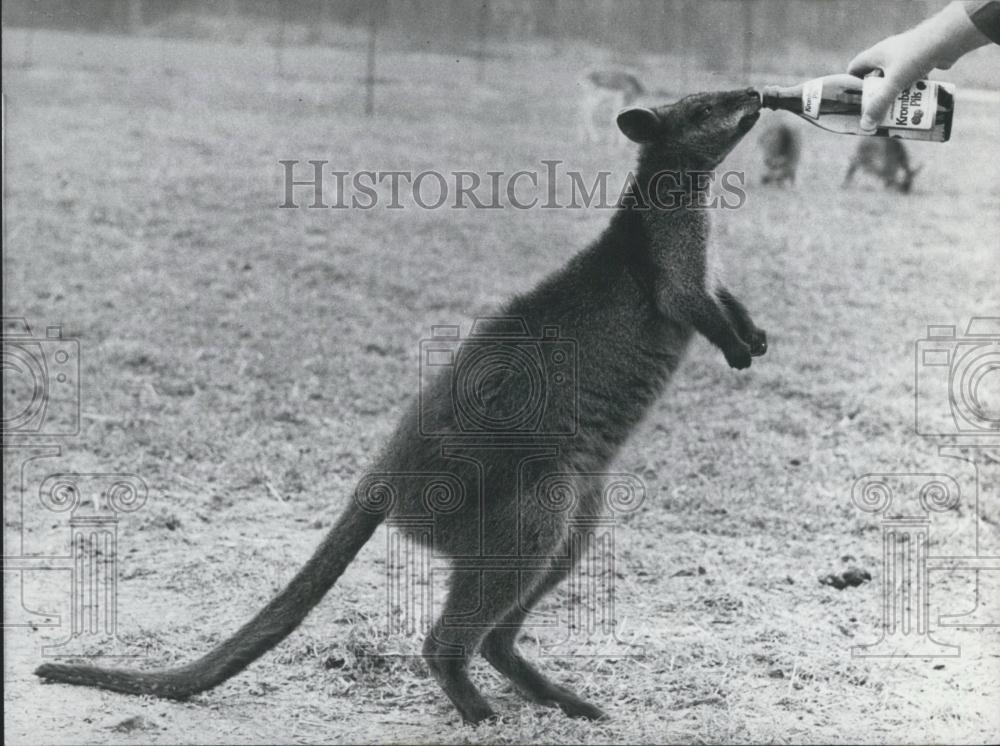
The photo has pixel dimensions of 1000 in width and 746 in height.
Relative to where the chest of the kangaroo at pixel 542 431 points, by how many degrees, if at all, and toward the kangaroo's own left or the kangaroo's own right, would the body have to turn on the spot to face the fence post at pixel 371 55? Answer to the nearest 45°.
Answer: approximately 90° to the kangaroo's own left

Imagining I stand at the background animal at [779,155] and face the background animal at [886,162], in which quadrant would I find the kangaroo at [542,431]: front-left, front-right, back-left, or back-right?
back-right

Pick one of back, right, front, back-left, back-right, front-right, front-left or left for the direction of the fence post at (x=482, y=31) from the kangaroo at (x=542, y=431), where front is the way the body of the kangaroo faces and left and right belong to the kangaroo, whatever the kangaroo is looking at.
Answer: left

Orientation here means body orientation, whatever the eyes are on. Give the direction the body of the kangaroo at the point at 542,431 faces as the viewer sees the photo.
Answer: to the viewer's right

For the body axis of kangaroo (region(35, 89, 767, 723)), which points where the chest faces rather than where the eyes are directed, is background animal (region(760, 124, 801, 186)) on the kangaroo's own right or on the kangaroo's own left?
on the kangaroo's own left

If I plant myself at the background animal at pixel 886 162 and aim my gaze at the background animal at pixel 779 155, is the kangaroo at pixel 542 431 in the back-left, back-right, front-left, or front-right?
front-left

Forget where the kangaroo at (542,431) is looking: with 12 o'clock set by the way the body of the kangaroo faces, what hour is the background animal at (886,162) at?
The background animal is roughly at 10 o'clock from the kangaroo.
